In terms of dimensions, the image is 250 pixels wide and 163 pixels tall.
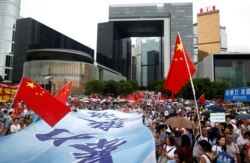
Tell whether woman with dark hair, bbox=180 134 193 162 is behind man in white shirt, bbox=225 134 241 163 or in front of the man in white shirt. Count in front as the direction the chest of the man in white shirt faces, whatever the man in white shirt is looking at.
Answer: in front

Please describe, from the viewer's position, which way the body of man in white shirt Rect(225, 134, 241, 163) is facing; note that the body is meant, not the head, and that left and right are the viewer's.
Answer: facing the viewer and to the left of the viewer

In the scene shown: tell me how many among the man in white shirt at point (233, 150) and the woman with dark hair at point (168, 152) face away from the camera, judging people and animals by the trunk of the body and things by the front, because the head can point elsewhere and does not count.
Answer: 0
